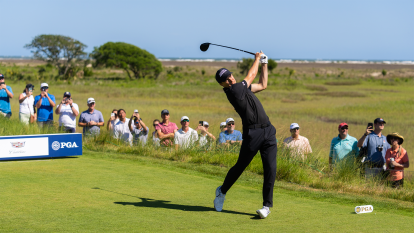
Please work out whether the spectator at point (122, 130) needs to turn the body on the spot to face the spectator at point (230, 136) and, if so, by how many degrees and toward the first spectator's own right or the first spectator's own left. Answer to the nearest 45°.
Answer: approximately 45° to the first spectator's own left

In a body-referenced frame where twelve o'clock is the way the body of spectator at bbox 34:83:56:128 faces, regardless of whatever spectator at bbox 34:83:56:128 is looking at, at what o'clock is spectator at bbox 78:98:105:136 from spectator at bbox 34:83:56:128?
spectator at bbox 78:98:105:136 is roughly at 10 o'clock from spectator at bbox 34:83:56:128.

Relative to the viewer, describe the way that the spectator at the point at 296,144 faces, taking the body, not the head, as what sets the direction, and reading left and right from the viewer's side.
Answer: facing the viewer

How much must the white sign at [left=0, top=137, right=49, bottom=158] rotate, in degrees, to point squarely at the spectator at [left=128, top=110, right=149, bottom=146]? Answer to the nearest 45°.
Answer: approximately 135° to its left

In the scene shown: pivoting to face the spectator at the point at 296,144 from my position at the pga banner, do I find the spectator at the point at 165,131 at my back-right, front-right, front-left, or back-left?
front-left

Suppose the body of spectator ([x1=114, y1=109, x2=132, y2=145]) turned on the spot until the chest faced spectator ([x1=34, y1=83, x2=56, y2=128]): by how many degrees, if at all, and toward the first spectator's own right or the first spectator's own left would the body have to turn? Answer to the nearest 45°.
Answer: approximately 90° to the first spectator's own right

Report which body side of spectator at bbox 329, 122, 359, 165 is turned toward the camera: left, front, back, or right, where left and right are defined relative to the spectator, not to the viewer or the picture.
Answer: front

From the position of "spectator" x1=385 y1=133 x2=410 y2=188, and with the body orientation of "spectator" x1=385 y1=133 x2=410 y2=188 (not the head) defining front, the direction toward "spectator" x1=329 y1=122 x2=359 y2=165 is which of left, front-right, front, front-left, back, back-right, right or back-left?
right

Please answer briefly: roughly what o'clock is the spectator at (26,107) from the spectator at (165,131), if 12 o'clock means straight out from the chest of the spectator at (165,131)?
the spectator at (26,107) is roughly at 4 o'clock from the spectator at (165,131).

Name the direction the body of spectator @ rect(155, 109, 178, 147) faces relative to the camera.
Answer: toward the camera

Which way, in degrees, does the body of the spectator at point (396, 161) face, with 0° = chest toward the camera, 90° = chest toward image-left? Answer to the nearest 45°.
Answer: approximately 45°

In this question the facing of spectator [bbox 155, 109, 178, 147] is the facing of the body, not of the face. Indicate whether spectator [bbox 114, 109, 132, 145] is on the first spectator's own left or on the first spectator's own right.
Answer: on the first spectator's own right

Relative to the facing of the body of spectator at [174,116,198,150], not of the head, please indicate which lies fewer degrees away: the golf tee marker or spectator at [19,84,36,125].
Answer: the golf tee marker
